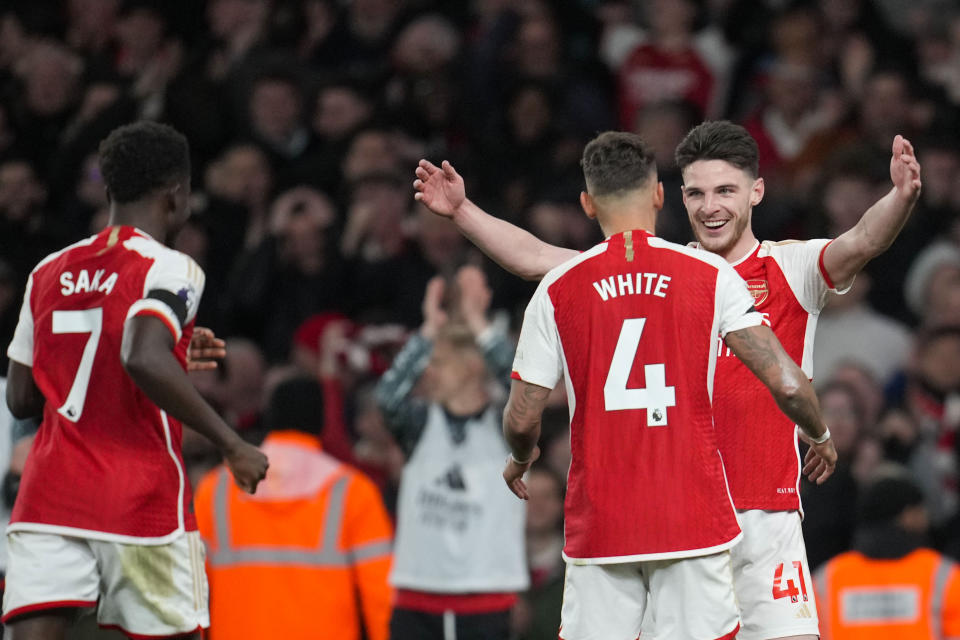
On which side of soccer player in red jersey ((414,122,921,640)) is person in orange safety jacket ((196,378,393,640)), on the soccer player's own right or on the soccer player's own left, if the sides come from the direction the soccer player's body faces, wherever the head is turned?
on the soccer player's own right

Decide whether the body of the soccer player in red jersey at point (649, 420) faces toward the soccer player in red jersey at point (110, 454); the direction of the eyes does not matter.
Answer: no

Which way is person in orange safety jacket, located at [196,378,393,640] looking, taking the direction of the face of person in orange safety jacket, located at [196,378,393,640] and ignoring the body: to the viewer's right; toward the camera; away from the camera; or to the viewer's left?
away from the camera

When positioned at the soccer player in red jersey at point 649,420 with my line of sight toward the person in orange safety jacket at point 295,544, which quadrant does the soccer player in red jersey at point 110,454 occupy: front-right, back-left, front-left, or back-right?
front-left

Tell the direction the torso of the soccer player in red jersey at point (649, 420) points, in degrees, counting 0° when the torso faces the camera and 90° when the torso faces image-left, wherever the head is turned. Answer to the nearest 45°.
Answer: approximately 180°

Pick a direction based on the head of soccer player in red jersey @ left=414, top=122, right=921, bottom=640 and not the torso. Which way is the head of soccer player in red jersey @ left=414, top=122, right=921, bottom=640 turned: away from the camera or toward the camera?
toward the camera

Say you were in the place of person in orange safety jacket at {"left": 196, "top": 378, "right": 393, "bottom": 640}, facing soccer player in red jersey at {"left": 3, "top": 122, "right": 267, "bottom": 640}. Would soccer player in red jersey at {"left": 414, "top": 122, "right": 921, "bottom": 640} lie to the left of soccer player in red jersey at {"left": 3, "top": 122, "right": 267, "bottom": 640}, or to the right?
left

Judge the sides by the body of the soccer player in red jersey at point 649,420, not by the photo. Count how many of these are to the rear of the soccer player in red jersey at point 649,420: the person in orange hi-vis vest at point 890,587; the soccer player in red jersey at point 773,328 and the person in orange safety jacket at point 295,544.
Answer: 0

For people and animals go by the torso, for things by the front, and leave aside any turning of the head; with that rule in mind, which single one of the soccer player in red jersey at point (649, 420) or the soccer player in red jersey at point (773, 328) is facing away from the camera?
the soccer player in red jersey at point (649, 420)

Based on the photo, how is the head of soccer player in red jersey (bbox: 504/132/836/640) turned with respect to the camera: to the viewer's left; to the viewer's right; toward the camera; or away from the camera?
away from the camera

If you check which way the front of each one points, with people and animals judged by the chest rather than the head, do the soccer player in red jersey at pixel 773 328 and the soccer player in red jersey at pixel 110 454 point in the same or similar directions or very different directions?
very different directions

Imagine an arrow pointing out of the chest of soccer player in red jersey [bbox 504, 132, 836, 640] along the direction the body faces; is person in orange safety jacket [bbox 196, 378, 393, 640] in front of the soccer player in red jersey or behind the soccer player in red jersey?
in front

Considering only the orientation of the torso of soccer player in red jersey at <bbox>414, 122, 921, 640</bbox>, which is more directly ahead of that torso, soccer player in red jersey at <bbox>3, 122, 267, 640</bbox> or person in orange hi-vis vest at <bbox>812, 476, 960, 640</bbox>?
the soccer player in red jersey

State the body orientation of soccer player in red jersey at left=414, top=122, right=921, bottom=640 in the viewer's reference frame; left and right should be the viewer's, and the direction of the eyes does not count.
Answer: facing the viewer and to the left of the viewer

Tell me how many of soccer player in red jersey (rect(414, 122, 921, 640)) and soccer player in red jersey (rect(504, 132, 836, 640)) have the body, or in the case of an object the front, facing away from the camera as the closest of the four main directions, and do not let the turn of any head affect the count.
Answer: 1

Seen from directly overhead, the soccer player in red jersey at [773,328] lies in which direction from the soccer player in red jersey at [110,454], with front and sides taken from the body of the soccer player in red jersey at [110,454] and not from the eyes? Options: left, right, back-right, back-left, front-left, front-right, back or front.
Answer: front-right

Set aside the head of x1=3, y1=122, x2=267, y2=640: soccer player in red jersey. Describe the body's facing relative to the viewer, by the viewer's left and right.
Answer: facing away from the viewer and to the right of the viewer

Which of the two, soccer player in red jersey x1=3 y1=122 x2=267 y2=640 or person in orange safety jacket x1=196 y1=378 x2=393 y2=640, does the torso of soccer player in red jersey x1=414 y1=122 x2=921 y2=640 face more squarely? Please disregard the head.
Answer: the soccer player in red jersey
